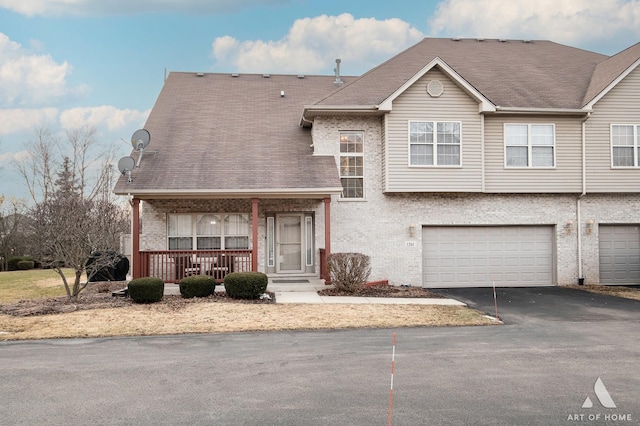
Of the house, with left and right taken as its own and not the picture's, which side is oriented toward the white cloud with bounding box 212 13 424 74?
back

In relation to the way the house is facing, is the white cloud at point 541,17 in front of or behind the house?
behind

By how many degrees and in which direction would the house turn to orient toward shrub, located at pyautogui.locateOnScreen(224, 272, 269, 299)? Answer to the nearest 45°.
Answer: approximately 45° to its right

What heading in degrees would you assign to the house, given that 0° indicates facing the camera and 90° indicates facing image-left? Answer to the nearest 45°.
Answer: approximately 0°

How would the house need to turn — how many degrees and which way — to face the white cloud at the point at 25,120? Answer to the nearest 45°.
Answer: approximately 135° to its right

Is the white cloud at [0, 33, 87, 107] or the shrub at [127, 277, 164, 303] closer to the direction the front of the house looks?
the shrub

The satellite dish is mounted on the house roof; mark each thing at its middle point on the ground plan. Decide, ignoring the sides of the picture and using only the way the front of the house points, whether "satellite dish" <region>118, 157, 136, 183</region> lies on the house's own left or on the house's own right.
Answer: on the house's own right

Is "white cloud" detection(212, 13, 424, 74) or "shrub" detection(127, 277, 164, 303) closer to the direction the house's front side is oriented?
the shrub

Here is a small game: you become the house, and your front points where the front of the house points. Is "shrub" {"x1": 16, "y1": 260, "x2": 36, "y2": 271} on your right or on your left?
on your right

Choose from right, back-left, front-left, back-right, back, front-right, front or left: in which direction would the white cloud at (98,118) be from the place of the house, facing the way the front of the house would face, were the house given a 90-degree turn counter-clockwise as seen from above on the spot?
back-left
